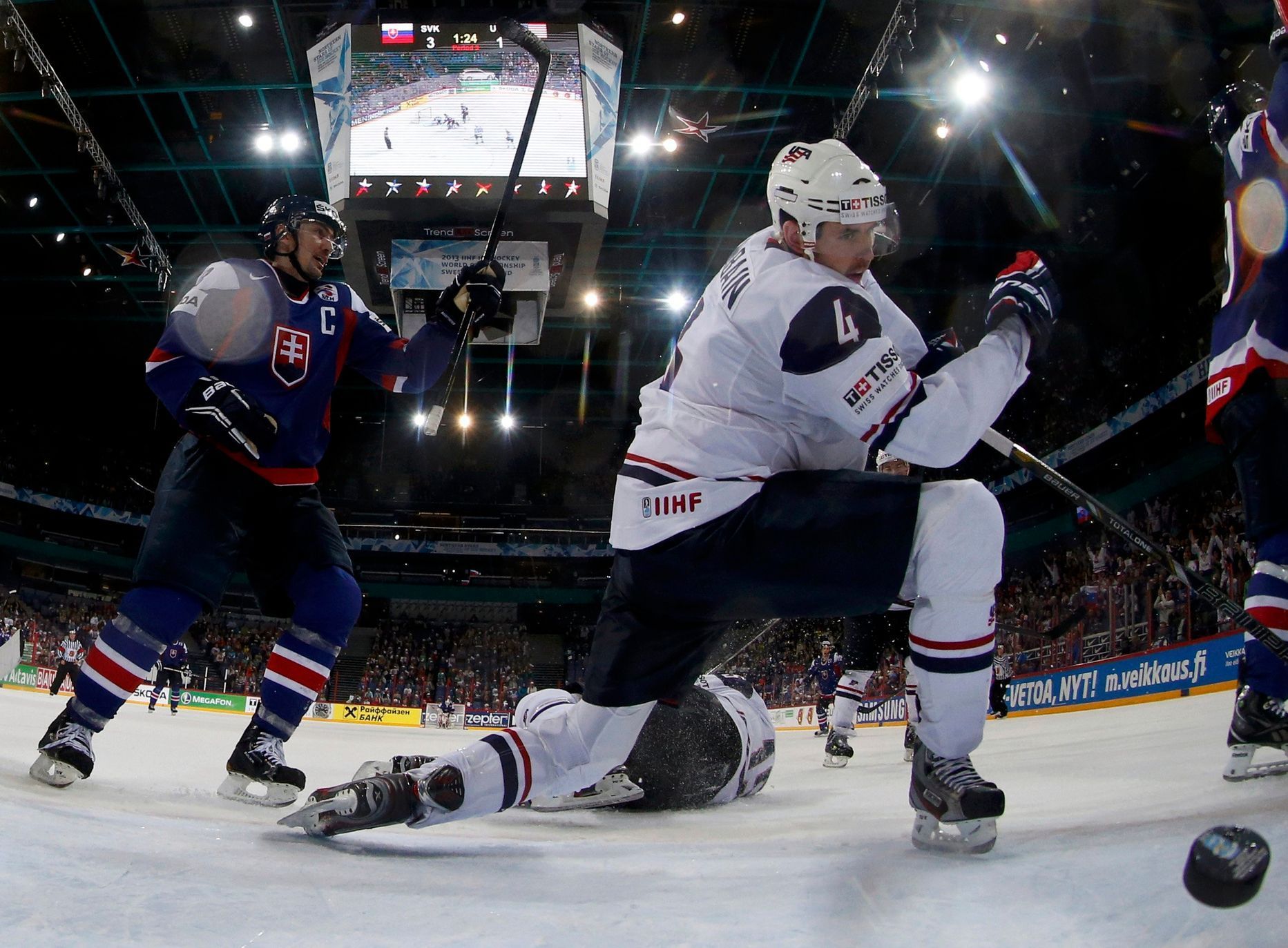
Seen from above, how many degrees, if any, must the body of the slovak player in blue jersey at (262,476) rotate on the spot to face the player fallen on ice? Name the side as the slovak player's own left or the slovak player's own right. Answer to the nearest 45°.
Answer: approximately 45° to the slovak player's own left

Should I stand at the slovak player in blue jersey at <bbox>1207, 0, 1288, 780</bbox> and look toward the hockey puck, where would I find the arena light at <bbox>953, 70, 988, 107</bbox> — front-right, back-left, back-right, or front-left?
back-right

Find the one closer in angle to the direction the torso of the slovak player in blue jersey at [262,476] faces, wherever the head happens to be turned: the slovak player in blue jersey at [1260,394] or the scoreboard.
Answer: the slovak player in blue jersey

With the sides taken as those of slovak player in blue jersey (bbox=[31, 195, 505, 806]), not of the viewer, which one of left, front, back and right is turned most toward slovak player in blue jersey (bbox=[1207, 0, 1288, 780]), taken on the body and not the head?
front

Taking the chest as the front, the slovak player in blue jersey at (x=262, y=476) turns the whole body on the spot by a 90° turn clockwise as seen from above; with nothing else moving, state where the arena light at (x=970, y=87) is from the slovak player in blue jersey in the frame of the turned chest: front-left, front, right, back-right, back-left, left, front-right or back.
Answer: back

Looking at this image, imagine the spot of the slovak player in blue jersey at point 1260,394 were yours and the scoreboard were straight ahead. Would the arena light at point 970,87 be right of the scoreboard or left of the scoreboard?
right

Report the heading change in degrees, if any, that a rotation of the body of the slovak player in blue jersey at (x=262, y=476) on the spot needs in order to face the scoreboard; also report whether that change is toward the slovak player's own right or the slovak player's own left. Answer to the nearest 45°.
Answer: approximately 135° to the slovak player's own left

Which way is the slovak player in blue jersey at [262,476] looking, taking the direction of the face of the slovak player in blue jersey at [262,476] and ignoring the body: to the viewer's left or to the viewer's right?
to the viewer's right

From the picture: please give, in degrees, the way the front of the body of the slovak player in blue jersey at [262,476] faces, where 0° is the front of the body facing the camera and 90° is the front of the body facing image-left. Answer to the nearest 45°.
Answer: approximately 315°

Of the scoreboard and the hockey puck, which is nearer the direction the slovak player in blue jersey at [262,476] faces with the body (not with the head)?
the hockey puck
